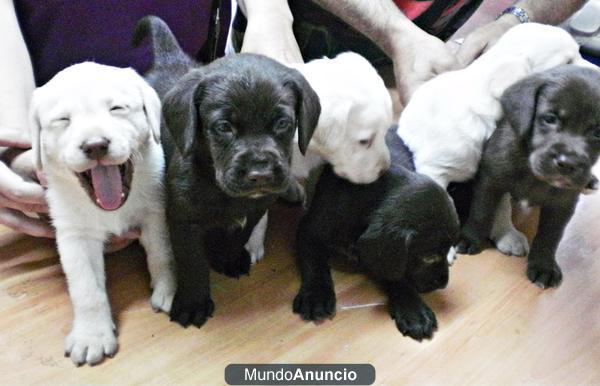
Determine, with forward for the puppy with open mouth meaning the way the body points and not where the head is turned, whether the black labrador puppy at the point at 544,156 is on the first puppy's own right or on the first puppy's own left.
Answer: on the first puppy's own left

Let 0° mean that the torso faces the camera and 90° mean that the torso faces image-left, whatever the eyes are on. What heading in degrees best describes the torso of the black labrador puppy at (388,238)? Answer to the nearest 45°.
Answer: approximately 315°

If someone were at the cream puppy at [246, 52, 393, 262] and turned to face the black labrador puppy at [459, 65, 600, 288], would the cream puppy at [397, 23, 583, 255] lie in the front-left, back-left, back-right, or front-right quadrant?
front-left

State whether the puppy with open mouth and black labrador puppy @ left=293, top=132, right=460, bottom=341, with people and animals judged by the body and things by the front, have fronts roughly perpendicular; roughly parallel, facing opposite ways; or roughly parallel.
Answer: roughly parallel

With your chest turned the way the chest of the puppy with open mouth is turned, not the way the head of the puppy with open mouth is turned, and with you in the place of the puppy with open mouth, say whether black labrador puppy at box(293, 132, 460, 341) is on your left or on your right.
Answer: on your left

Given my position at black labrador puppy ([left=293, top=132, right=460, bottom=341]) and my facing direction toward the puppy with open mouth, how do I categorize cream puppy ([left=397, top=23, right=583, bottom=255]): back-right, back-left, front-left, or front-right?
back-right

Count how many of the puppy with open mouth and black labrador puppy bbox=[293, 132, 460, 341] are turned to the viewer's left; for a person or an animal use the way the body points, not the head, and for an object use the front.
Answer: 0

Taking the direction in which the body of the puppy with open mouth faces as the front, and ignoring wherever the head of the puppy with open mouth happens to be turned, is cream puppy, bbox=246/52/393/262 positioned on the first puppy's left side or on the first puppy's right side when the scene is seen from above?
on the first puppy's left side

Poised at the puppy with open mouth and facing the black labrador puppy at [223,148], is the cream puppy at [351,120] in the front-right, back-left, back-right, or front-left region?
front-left

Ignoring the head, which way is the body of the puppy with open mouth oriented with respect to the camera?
toward the camera

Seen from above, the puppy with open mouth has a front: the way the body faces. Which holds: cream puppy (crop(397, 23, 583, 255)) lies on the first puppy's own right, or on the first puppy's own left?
on the first puppy's own left
